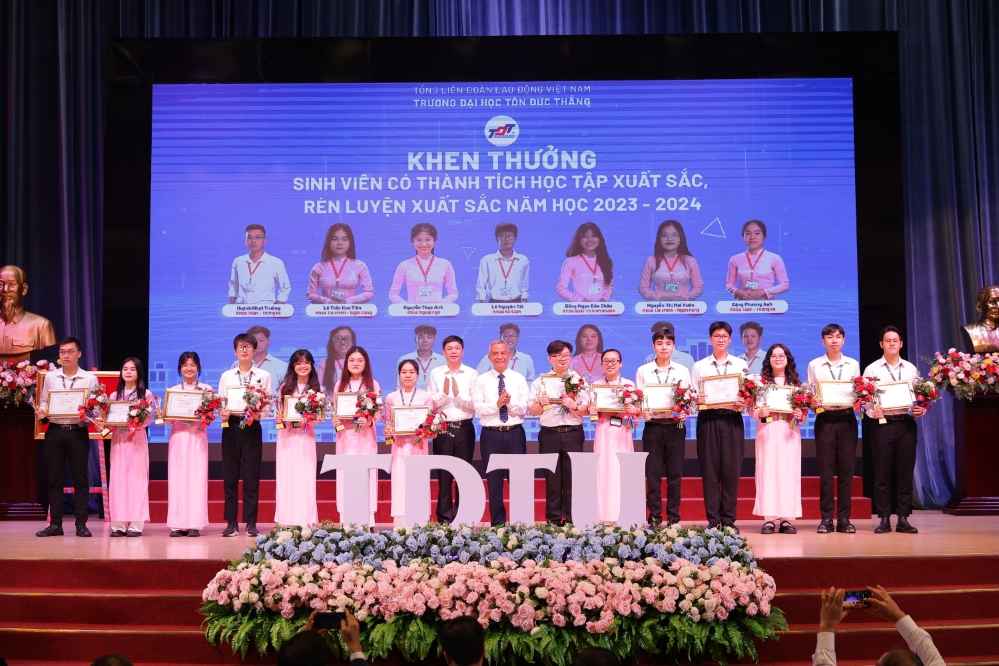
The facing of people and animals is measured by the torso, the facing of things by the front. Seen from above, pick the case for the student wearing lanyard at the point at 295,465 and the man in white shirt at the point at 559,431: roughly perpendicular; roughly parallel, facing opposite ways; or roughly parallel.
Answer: roughly parallel

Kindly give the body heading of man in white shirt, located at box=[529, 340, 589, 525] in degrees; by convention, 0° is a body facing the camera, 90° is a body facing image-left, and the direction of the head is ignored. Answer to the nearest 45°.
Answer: approximately 0°

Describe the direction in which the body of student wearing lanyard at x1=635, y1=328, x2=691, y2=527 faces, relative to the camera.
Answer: toward the camera

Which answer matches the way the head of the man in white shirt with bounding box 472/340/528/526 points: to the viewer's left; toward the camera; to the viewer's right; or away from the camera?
toward the camera

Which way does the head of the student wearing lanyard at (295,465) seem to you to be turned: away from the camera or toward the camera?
toward the camera

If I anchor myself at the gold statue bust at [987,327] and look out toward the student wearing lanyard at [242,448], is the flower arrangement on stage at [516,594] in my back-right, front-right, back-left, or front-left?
front-left

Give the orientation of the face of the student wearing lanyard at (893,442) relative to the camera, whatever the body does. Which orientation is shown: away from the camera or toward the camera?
toward the camera

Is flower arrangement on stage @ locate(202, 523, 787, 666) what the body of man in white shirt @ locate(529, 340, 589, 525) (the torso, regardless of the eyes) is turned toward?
yes

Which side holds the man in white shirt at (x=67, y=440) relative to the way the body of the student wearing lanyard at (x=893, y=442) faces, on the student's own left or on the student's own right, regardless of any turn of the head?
on the student's own right

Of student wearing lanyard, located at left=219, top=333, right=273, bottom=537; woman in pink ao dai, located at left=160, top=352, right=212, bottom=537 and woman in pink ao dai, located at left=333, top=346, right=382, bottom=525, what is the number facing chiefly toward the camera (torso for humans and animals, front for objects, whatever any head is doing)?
3

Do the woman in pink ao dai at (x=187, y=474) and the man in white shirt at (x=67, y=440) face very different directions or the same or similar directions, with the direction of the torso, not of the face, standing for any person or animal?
same or similar directions

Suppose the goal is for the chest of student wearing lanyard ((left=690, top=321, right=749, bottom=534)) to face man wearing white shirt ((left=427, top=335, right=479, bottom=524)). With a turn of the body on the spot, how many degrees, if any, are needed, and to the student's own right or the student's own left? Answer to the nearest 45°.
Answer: approximately 90° to the student's own right

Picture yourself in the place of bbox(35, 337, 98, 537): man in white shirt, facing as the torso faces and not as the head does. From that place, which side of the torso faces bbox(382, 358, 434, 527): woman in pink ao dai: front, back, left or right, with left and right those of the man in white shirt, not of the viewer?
left

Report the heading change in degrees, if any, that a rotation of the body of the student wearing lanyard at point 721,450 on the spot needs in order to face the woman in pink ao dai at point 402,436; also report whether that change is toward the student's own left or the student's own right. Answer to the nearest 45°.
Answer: approximately 90° to the student's own right

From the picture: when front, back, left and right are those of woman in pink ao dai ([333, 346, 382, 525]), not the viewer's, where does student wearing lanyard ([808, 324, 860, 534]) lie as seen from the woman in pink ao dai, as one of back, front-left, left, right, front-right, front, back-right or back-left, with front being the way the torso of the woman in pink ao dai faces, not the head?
left

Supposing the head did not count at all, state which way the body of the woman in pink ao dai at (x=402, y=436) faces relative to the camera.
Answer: toward the camera

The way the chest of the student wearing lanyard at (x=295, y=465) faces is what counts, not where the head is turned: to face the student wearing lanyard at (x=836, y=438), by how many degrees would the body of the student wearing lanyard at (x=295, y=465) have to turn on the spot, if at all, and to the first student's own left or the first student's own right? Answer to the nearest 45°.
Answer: approximately 90° to the first student's own left

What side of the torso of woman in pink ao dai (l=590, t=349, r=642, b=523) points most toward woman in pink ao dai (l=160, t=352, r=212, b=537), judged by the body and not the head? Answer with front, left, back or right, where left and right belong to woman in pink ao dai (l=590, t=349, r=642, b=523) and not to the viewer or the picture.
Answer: right

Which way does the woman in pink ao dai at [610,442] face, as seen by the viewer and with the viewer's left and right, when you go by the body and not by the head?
facing the viewer

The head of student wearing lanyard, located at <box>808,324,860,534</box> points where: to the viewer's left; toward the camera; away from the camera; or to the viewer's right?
toward the camera
